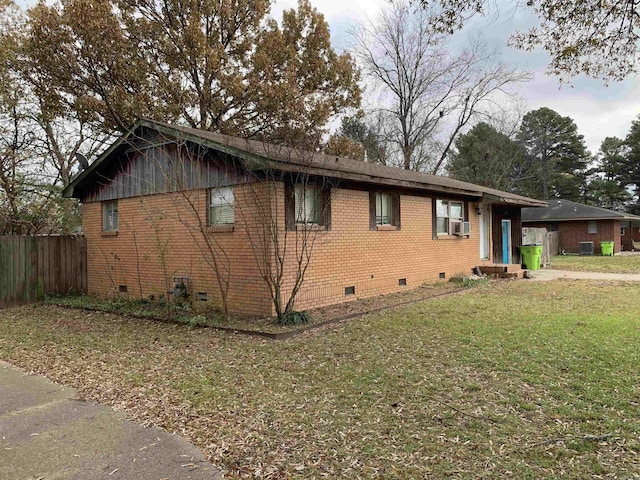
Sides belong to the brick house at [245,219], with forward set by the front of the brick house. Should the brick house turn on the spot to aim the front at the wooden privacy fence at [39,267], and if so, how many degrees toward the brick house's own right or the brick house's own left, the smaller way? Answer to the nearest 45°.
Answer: approximately 135° to the brick house's own right

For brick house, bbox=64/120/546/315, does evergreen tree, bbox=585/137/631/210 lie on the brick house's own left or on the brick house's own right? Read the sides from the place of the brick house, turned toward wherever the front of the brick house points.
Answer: on the brick house's own left

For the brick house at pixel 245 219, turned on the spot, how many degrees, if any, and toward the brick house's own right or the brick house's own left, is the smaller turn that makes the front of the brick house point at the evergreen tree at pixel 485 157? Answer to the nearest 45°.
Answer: approximately 90° to the brick house's own left

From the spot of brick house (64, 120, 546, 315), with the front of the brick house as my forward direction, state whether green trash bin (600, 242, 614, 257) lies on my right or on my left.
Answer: on my left

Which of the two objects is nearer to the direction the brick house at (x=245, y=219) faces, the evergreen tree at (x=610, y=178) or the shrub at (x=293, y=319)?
the shrub

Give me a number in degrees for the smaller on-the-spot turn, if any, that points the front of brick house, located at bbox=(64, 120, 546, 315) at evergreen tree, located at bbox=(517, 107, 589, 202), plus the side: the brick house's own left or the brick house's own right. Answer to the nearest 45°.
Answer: approximately 90° to the brick house's own left

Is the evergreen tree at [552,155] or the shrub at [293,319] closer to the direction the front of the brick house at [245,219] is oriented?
the shrub

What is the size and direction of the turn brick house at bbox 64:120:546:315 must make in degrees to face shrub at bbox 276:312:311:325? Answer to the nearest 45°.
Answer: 0° — it already faces it

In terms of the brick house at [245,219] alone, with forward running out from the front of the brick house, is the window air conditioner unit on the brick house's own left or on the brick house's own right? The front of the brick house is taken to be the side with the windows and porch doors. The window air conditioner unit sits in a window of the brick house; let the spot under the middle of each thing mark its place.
on the brick house's own left

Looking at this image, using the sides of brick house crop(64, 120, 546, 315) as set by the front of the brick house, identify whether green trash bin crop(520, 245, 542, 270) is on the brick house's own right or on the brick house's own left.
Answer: on the brick house's own left

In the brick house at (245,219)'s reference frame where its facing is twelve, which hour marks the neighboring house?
The neighboring house is roughly at 9 o'clock from the brick house.
